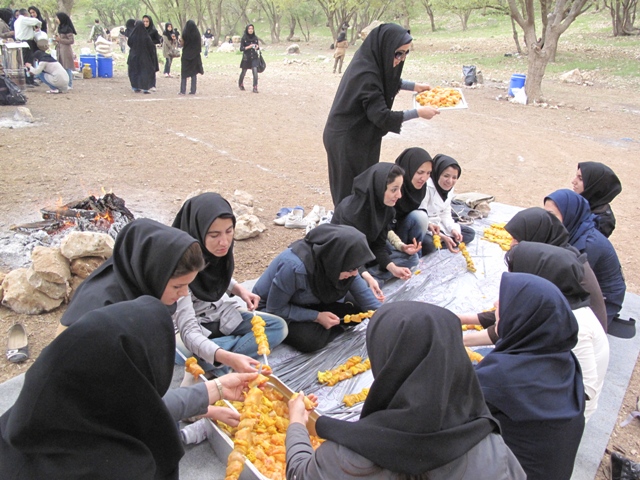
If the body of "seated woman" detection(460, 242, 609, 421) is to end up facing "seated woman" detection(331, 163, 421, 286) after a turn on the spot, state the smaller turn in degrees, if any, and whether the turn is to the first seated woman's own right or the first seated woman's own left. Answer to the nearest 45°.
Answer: approximately 45° to the first seated woman's own right

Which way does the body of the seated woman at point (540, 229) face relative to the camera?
to the viewer's left

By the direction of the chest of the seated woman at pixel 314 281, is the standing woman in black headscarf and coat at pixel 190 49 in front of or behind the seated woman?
behind

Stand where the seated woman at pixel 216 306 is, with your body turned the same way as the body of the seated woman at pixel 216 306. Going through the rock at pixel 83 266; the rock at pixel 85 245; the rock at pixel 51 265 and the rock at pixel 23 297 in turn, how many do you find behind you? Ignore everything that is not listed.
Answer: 4

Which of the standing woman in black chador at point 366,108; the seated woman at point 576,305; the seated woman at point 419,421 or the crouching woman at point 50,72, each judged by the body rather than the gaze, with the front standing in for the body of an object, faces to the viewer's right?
the standing woman in black chador

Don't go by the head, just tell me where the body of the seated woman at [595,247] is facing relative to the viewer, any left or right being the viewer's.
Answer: facing to the left of the viewer

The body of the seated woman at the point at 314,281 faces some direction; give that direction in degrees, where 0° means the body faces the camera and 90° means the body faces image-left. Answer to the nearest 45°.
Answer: approximately 315°

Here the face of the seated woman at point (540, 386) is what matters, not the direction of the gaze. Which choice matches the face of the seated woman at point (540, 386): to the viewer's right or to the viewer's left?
to the viewer's left

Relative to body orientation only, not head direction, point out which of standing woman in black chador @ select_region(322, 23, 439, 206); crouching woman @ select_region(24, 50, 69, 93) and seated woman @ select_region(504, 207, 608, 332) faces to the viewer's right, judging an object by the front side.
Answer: the standing woman in black chador

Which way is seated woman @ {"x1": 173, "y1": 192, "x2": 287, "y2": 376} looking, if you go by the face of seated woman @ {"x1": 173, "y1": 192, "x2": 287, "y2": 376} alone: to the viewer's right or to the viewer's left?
to the viewer's right

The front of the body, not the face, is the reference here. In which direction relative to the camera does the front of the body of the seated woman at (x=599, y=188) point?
to the viewer's left

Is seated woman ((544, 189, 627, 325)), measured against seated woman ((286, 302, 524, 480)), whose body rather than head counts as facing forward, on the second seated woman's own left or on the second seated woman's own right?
on the second seated woman's own right

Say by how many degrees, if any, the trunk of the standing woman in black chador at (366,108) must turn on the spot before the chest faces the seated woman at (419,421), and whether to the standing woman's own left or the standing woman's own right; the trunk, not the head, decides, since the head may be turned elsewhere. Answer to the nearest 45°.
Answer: approximately 90° to the standing woman's own right
